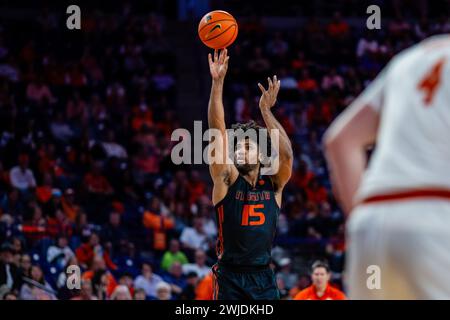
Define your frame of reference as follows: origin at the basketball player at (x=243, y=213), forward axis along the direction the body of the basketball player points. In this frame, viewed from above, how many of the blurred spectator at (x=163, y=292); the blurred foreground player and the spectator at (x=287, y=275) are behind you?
2

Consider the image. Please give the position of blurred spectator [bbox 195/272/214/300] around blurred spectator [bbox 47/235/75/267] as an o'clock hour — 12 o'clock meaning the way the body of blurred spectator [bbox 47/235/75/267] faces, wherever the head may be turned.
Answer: blurred spectator [bbox 195/272/214/300] is roughly at 10 o'clock from blurred spectator [bbox 47/235/75/267].

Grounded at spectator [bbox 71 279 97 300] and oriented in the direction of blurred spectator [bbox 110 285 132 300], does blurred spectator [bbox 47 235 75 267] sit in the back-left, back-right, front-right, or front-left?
back-left

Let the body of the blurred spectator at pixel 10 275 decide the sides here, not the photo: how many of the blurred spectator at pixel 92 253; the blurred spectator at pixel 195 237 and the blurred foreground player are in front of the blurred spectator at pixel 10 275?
1

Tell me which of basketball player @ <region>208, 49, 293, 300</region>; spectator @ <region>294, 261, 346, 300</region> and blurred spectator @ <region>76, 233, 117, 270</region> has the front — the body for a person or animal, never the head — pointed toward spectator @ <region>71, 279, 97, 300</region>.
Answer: the blurred spectator

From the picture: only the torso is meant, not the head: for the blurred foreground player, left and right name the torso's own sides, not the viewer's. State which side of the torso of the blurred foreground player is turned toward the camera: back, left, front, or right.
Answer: back

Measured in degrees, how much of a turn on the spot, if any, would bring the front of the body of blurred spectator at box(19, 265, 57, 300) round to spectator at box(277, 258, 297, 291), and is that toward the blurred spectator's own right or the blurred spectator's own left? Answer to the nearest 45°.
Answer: approximately 90° to the blurred spectator's own left

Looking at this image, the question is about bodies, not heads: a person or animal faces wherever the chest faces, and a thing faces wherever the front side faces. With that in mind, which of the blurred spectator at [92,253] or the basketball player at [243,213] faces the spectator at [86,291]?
the blurred spectator
